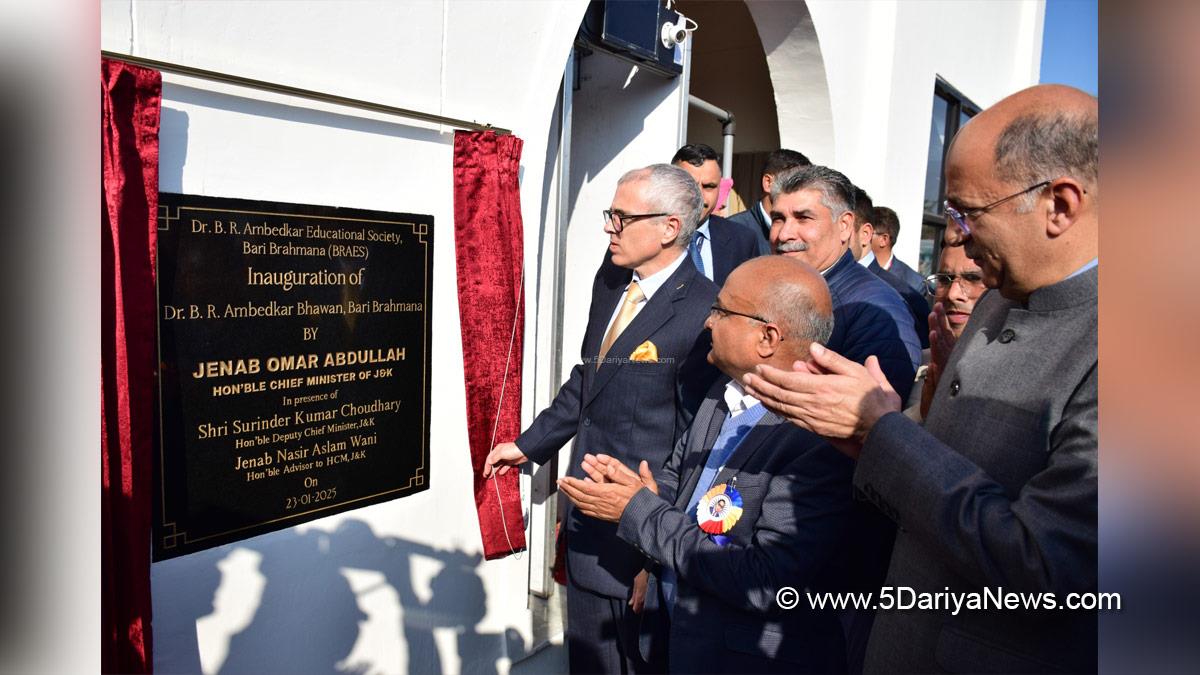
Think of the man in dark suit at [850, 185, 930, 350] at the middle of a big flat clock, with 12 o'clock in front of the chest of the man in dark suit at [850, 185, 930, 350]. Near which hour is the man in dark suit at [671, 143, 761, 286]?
the man in dark suit at [671, 143, 761, 286] is roughly at 12 o'clock from the man in dark suit at [850, 185, 930, 350].

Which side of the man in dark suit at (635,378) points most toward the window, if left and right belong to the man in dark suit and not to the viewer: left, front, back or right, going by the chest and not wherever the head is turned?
back

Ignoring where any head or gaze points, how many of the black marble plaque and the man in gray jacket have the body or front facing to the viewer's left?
1

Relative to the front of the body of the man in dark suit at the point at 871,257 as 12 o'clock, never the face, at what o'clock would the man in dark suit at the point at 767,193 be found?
the man in dark suit at the point at 767,193 is roughly at 1 o'clock from the man in dark suit at the point at 871,257.

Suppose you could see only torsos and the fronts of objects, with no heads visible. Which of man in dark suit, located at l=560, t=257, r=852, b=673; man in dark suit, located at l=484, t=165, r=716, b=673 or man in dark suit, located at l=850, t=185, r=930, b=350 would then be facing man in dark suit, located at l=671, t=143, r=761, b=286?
man in dark suit, located at l=850, t=185, r=930, b=350

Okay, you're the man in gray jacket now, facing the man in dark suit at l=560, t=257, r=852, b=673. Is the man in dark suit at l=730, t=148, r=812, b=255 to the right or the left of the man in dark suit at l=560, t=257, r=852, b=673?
right

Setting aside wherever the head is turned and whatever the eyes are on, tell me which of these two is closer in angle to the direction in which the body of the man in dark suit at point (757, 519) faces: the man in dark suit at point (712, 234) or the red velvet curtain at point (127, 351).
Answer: the red velvet curtain

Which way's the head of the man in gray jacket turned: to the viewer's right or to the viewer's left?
to the viewer's left

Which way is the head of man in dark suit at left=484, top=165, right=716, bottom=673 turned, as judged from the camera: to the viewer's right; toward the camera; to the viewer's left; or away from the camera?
to the viewer's left
